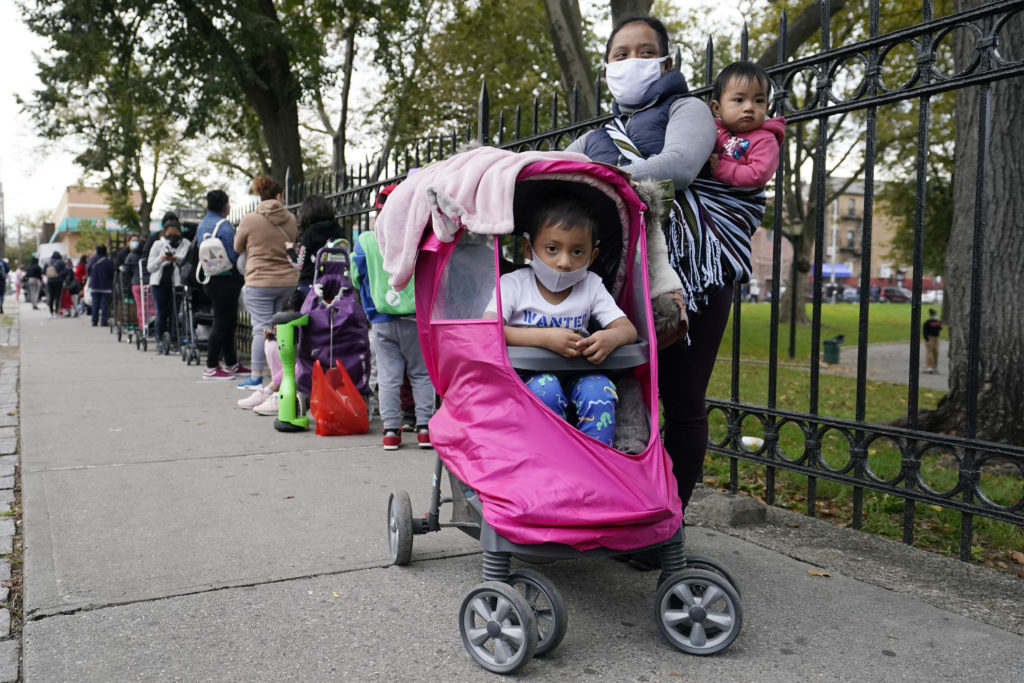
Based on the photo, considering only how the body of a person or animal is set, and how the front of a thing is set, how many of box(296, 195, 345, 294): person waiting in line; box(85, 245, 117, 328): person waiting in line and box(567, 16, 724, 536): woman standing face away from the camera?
2

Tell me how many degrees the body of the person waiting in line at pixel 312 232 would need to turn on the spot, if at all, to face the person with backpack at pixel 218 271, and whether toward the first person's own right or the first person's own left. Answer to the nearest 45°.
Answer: approximately 45° to the first person's own left

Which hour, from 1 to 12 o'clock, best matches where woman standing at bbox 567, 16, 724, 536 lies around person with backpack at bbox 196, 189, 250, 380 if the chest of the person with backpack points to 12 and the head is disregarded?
The woman standing is roughly at 4 o'clock from the person with backpack.

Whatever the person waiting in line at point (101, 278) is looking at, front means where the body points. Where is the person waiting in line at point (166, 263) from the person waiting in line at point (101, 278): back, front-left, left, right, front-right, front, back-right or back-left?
back

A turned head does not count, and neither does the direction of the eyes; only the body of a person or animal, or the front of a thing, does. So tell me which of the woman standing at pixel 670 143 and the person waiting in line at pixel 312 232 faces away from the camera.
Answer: the person waiting in line

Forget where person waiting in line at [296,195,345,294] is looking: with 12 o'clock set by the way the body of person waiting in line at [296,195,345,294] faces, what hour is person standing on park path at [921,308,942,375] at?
person standing on park path at [921,308,942,375] is roughly at 2 o'clock from person waiting in line at [296,195,345,294].

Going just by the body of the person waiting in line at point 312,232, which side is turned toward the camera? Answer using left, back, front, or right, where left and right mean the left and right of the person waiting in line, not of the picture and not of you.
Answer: back

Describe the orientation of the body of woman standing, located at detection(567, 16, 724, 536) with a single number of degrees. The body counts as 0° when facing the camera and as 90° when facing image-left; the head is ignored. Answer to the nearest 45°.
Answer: approximately 45°

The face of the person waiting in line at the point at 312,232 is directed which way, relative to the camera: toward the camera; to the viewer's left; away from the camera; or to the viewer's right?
away from the camera

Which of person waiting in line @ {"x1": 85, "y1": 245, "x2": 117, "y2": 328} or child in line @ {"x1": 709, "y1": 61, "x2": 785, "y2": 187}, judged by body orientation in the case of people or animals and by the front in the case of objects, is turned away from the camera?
the person waiting in line

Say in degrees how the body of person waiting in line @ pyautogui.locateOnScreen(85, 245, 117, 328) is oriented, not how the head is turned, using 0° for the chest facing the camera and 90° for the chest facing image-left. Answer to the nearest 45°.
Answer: approximately 180°
